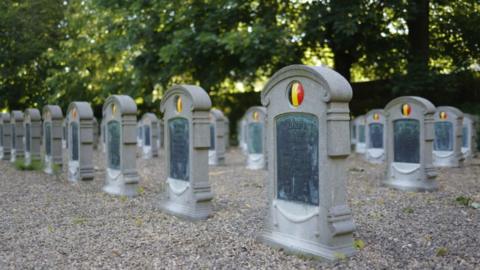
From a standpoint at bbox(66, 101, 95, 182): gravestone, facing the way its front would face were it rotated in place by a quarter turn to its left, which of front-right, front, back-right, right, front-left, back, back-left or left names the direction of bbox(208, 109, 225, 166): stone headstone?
left

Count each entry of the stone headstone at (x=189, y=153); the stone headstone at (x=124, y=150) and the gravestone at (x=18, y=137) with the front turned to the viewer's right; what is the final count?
0

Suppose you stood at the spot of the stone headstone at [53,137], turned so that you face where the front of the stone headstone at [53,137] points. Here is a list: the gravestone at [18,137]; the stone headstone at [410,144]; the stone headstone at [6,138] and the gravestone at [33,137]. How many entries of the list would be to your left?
1

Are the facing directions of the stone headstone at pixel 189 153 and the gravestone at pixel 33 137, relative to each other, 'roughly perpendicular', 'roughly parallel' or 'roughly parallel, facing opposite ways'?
roughly parallel

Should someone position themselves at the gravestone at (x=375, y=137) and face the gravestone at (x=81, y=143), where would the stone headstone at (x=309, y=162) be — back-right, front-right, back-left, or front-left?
front-left

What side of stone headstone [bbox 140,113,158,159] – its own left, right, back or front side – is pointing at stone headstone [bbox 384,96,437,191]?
left

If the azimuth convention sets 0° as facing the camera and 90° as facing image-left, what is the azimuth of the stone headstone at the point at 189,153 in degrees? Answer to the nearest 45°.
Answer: approximately 45°

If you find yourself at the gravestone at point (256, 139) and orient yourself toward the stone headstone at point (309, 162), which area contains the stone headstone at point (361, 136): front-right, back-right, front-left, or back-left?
back-left

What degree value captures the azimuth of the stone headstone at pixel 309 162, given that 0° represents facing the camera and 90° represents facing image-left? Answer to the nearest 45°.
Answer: approximately 45°

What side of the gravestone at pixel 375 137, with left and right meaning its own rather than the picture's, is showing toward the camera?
front

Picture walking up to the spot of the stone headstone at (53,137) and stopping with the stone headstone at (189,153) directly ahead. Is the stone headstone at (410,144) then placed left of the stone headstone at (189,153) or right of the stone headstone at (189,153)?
left

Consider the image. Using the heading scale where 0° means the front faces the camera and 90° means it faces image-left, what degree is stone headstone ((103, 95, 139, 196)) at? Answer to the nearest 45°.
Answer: approximately 45°

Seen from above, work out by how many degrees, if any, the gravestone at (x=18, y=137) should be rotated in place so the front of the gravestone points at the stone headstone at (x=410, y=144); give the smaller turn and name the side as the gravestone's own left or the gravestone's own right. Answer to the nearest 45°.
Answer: approximately 90° to the gravestone's own left

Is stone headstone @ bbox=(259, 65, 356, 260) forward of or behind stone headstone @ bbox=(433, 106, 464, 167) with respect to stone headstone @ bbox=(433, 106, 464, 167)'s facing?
forward

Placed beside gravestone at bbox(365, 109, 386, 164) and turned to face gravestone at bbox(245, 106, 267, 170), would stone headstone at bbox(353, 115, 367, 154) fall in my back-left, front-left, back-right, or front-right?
back-right

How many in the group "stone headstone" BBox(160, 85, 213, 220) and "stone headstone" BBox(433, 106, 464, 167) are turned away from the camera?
0
